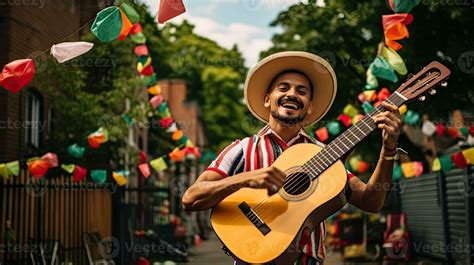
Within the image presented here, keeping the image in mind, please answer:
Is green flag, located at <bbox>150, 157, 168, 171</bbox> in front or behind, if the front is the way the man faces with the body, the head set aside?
behind

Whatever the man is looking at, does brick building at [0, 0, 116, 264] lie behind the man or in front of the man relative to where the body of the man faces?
behind

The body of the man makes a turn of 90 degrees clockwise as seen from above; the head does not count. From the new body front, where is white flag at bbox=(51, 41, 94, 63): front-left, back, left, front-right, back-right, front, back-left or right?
front-right

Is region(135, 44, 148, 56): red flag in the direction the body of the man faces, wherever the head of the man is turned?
no

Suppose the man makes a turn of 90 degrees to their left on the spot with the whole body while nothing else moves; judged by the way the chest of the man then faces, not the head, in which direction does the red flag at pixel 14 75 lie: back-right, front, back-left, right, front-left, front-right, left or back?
back-left

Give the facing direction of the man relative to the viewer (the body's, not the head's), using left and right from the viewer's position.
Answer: facing the viewer

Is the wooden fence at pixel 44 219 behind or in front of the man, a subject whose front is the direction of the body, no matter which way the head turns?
behind

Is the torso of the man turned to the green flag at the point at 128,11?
no

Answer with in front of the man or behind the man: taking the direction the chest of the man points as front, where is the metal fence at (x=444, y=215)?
behind

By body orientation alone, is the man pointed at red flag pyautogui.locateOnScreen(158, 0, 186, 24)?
no
